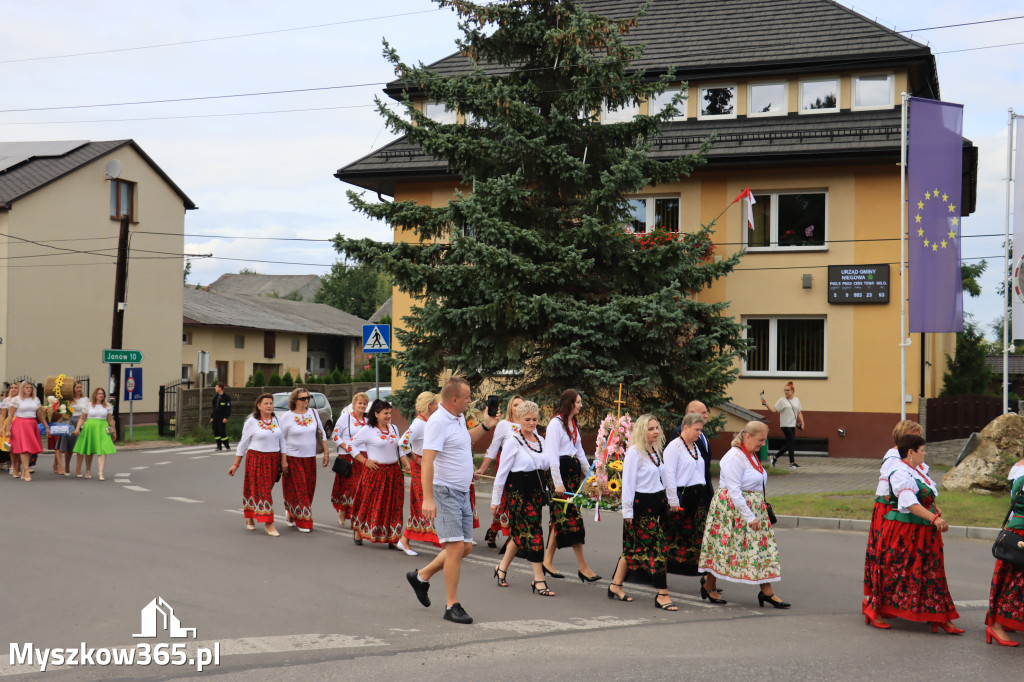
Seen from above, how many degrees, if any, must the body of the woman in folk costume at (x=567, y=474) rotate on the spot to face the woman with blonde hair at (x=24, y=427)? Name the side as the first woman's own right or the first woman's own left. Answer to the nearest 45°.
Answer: approximately 180°

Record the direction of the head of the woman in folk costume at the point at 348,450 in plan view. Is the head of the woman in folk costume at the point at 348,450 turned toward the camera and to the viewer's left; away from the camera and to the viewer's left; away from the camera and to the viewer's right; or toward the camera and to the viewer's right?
toward the camera and to the viewer's right

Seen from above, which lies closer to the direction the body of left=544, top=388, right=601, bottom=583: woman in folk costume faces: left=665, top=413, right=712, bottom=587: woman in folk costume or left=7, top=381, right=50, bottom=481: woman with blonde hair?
the woman in folk costume

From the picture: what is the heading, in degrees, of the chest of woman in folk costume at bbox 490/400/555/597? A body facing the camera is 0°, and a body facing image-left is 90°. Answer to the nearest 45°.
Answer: approximately 315°

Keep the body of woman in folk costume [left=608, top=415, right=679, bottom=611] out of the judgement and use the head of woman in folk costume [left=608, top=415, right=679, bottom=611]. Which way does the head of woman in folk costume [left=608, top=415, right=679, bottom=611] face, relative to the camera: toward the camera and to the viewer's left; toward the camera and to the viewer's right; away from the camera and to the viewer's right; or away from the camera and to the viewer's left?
toward the camera and to the viewer's right

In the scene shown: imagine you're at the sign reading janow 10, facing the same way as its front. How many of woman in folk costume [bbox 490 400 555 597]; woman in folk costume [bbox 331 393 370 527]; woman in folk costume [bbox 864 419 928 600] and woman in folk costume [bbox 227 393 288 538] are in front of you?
4

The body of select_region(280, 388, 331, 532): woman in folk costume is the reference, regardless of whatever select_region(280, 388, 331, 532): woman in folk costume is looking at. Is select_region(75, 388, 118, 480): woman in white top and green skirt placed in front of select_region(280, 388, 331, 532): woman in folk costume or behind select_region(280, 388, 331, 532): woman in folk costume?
behind

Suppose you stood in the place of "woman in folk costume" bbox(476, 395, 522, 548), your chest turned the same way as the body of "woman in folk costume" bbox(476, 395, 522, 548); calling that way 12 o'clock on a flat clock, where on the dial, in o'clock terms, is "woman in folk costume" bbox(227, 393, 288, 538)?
"woman in folk costume" bbox(227, 393, 288, 538) is roughly at 6 o'clock from "woman in folk costume" bbox(476, 395, 522, 548).

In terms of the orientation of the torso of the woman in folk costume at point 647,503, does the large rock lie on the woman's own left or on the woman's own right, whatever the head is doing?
on the woman's own left

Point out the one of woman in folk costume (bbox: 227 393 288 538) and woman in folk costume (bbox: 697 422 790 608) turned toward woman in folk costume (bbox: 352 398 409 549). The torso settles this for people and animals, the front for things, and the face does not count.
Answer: woman in folk costume (bbox: 227 393 288 538)

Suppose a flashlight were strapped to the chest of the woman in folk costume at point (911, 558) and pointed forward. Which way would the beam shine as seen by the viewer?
to the viewer's right

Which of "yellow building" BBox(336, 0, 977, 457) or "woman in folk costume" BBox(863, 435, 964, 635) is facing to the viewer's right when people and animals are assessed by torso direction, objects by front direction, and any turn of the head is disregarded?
the woman in folk costume

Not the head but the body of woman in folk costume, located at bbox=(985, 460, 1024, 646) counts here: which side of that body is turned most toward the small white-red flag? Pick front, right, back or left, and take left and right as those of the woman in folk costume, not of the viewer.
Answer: left
